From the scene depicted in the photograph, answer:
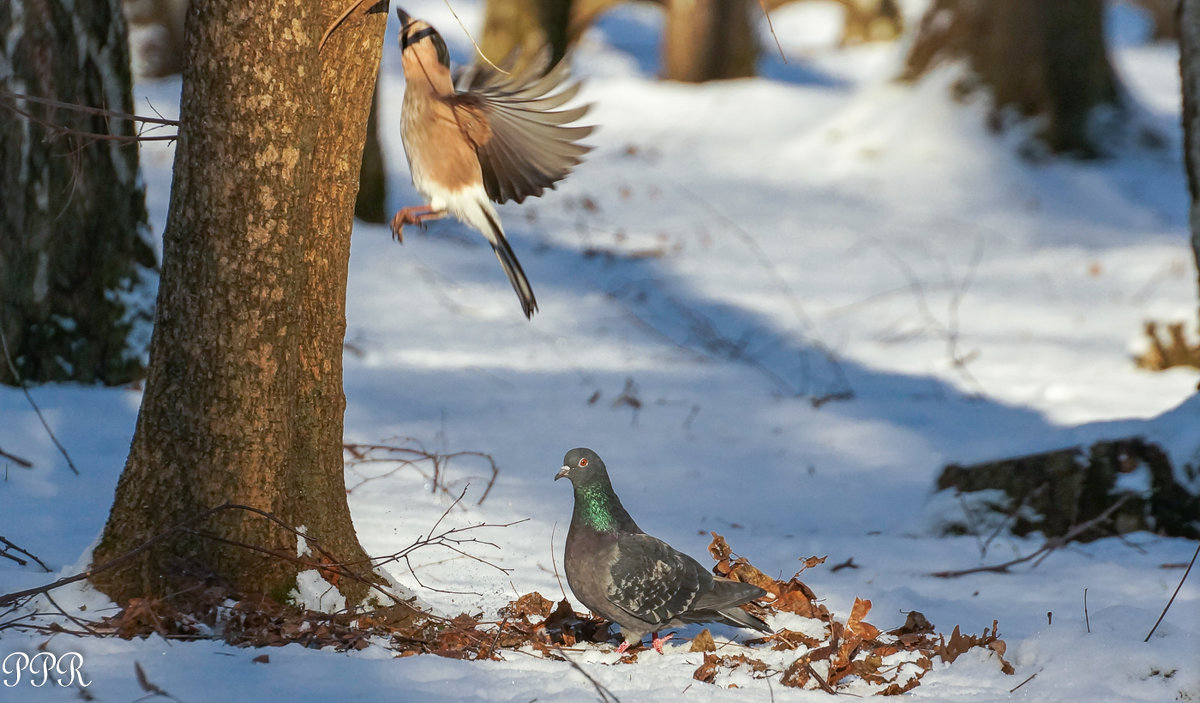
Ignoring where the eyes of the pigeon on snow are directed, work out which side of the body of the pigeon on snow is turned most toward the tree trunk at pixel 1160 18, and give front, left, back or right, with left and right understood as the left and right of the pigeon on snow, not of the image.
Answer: right

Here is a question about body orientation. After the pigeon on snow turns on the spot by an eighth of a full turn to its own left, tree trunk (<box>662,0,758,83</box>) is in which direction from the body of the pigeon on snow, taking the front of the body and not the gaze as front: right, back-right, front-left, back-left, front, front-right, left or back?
back-right

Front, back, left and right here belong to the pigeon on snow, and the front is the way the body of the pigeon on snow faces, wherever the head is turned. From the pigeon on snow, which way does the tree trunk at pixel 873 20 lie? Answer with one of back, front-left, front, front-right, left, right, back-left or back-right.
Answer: right

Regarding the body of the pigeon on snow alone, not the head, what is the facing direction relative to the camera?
to the viewer's left

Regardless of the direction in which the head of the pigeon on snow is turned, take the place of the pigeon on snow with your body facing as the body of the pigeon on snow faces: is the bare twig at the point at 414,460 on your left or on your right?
on your right

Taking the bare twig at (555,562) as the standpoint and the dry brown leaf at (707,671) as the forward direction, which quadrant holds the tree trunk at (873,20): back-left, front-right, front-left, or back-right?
back-left

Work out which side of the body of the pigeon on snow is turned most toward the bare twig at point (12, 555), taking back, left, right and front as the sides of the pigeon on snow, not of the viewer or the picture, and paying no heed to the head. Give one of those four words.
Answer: front

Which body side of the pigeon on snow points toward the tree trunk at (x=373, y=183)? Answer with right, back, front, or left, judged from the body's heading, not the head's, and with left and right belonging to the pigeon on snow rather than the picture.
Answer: right
